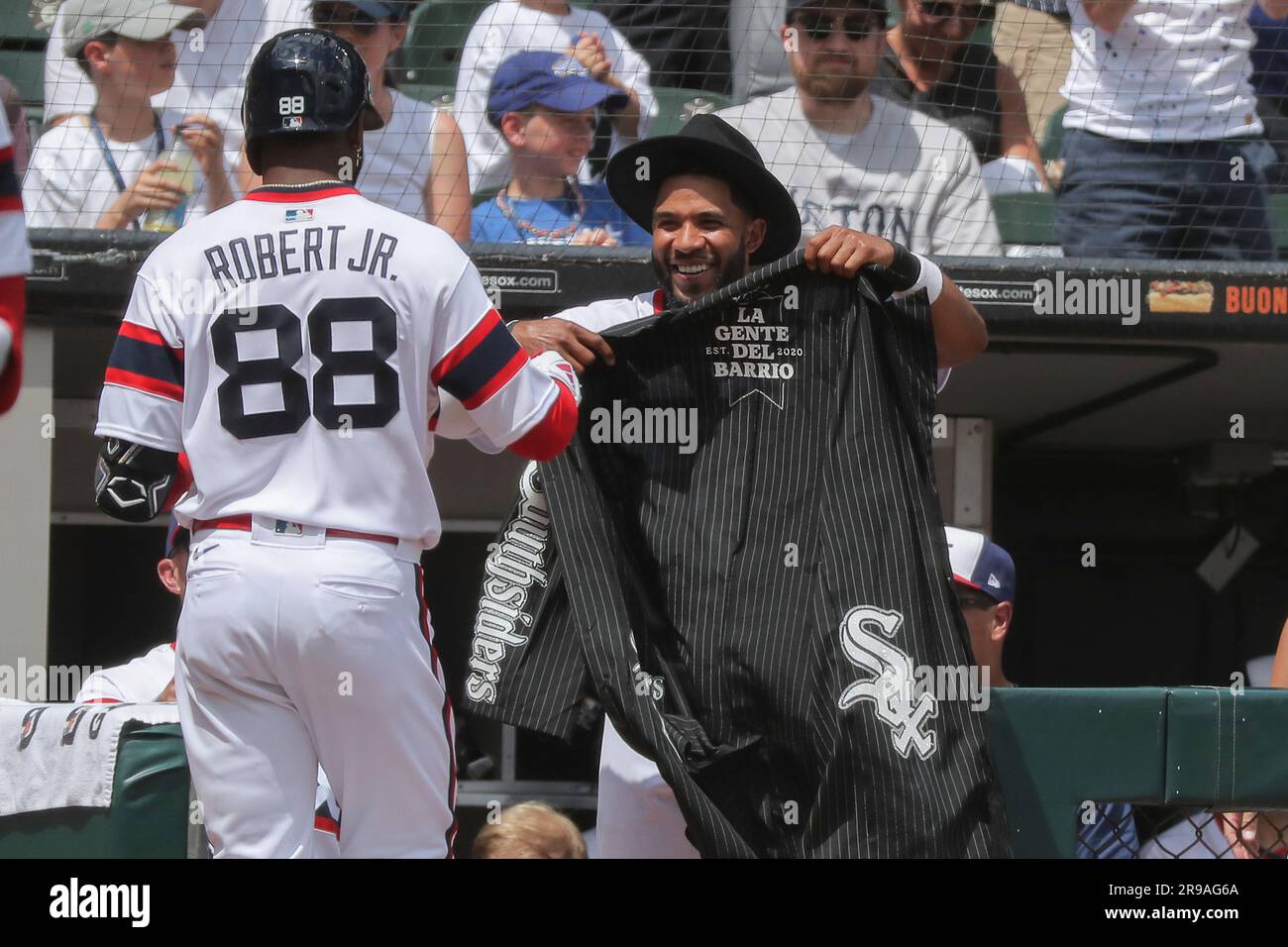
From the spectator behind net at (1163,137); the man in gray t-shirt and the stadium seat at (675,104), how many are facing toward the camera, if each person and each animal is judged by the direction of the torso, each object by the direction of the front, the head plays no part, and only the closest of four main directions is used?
3

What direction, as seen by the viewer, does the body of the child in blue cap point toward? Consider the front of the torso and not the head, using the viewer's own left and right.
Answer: facing the viewer and to the right of the viewer

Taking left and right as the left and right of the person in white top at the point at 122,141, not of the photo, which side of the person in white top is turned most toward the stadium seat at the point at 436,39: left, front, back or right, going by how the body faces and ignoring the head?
left

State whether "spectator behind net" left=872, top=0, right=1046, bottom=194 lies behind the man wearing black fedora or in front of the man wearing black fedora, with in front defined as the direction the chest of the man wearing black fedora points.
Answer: behind

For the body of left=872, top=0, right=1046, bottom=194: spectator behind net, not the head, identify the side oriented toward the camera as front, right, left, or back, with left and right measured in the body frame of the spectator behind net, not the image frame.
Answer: front

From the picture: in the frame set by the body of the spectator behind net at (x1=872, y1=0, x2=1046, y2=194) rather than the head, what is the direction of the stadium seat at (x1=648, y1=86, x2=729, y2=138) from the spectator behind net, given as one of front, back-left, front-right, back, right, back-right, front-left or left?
right

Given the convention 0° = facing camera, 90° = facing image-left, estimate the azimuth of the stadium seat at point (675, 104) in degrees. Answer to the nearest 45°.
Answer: approximately 0°

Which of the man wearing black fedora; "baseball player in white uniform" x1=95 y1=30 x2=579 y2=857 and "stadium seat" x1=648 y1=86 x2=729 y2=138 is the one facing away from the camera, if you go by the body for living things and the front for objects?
the baseball player in white uniform

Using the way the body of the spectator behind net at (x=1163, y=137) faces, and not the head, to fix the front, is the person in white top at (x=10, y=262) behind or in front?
in front

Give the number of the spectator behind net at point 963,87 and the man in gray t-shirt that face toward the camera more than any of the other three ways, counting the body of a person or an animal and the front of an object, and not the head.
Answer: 2

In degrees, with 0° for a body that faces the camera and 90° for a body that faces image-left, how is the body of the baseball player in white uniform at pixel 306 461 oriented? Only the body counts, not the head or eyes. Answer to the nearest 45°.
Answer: approximately 180°

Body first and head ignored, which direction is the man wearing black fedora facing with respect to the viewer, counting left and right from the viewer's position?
facing the viewer and to the left of the viewer

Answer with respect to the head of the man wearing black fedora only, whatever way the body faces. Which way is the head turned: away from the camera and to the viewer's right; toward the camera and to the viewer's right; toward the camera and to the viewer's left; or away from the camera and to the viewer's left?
toward the camera and to the viewer's left

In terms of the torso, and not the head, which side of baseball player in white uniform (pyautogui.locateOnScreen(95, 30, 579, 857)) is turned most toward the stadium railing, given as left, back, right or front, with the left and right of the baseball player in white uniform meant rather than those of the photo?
right
